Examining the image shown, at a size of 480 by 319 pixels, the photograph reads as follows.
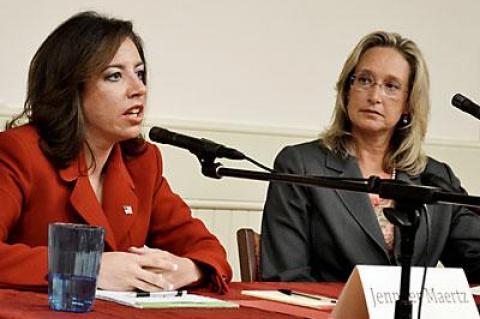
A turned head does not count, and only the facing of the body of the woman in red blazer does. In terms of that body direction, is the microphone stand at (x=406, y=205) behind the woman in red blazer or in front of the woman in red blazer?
in front

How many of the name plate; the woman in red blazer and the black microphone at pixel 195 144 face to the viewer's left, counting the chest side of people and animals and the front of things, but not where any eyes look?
1

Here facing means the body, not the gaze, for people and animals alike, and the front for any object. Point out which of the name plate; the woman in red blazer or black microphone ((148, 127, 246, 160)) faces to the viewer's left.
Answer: the black microphone

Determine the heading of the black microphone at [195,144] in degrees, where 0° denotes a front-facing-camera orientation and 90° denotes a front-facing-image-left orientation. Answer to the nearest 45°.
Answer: approximately 90°

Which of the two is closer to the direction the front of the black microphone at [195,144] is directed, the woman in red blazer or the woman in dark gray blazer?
the woman in red blazer

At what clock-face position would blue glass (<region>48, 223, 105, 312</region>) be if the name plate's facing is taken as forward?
The blue glass is roughly at 4 o'clock from the name plate.

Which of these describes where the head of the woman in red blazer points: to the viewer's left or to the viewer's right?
to the viewer's right

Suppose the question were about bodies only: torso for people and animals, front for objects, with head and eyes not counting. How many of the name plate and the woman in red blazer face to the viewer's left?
0

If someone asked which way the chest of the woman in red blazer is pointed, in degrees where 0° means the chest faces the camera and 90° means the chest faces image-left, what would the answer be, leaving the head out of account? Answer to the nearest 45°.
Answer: approximately 315°
